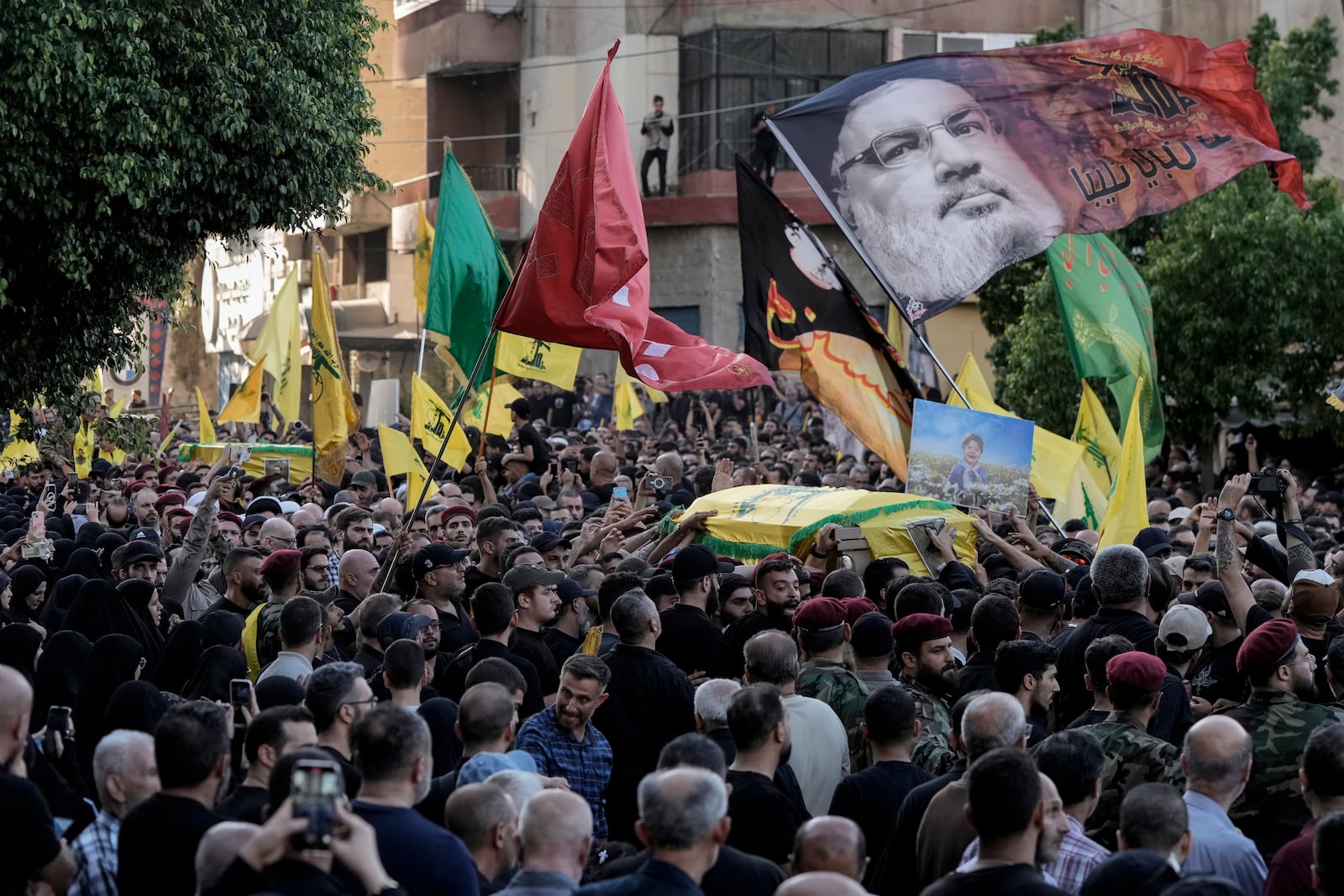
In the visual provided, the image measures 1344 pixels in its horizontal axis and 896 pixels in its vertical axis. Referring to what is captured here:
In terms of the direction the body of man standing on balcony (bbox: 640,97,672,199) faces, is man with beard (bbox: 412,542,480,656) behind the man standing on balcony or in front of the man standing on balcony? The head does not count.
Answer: in front

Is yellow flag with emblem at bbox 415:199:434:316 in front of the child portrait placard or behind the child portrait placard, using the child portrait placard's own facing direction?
behind

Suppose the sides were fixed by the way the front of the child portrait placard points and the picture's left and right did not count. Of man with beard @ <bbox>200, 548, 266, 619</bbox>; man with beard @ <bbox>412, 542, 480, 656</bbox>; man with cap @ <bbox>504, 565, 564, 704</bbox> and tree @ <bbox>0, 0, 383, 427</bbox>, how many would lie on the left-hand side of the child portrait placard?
0

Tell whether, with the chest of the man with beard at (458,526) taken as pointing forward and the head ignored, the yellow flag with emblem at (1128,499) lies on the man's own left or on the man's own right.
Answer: on the man's own left

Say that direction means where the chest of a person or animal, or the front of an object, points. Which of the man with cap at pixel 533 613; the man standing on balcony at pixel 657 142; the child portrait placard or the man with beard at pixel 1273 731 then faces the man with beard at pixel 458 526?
the man standing on balcony

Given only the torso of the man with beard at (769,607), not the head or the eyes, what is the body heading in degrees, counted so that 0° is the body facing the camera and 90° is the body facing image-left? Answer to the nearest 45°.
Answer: approximately 315°

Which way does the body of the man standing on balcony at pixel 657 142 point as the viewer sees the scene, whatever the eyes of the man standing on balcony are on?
toward the camera

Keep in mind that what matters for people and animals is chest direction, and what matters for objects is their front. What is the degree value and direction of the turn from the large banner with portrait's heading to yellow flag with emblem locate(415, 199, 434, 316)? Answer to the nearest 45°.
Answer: approximately 135° to its right

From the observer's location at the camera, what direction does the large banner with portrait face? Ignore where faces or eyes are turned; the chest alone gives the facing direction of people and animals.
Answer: facing the viewer

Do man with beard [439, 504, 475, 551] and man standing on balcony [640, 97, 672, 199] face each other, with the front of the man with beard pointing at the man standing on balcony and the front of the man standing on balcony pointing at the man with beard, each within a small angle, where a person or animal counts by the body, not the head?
no

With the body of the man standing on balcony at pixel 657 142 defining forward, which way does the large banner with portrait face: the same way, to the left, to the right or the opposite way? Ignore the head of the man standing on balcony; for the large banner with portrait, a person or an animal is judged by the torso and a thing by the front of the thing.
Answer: the same way

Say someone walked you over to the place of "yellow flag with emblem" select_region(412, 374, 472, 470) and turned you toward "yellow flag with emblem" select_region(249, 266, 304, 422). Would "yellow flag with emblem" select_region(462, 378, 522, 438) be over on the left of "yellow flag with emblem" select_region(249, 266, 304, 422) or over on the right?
right
